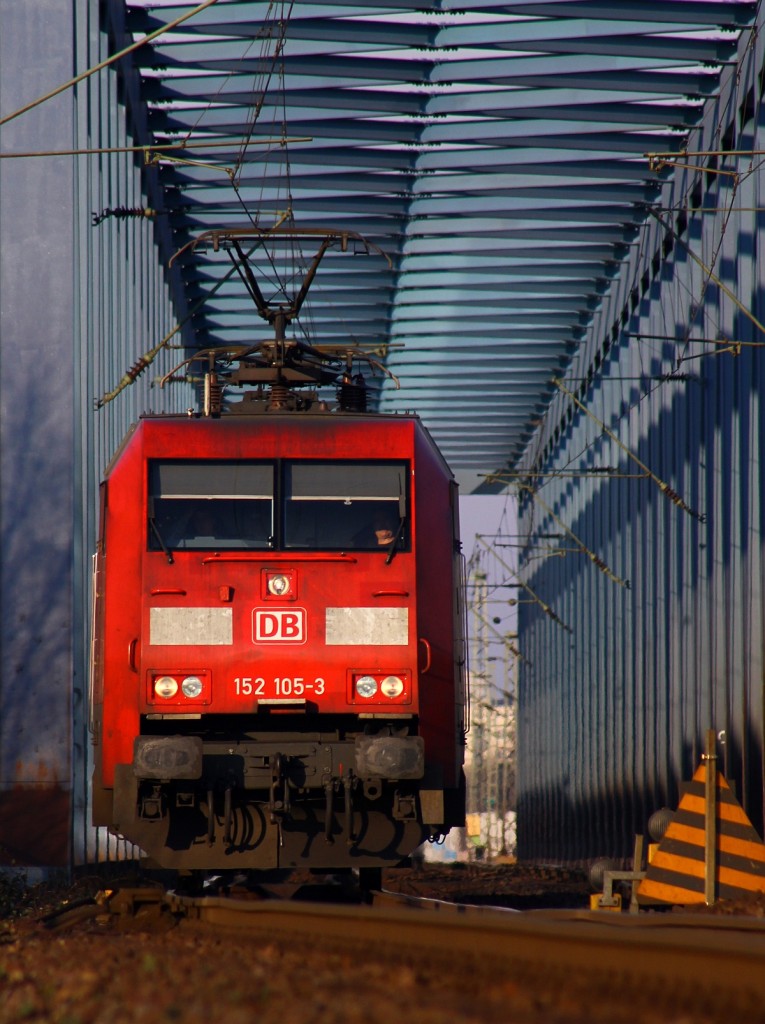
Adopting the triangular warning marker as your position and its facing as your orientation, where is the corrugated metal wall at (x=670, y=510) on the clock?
The corrugated metal wall is roughly at 6 o'clock from the triangular warning marker.

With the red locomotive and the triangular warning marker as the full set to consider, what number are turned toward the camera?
2

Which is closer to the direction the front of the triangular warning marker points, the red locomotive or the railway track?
the railway track
